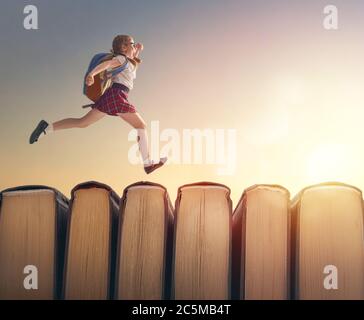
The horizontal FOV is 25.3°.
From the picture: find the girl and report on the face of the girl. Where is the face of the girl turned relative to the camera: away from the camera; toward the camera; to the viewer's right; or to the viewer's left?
to the viewer's right

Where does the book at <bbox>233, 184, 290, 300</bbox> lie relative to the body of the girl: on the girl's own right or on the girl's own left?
on the girl's own right

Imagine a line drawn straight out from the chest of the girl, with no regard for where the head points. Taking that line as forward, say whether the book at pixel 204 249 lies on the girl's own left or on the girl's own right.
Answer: on the girl's own right

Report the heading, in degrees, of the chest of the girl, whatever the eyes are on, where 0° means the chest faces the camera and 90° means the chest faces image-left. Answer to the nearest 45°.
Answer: approximately 270°
